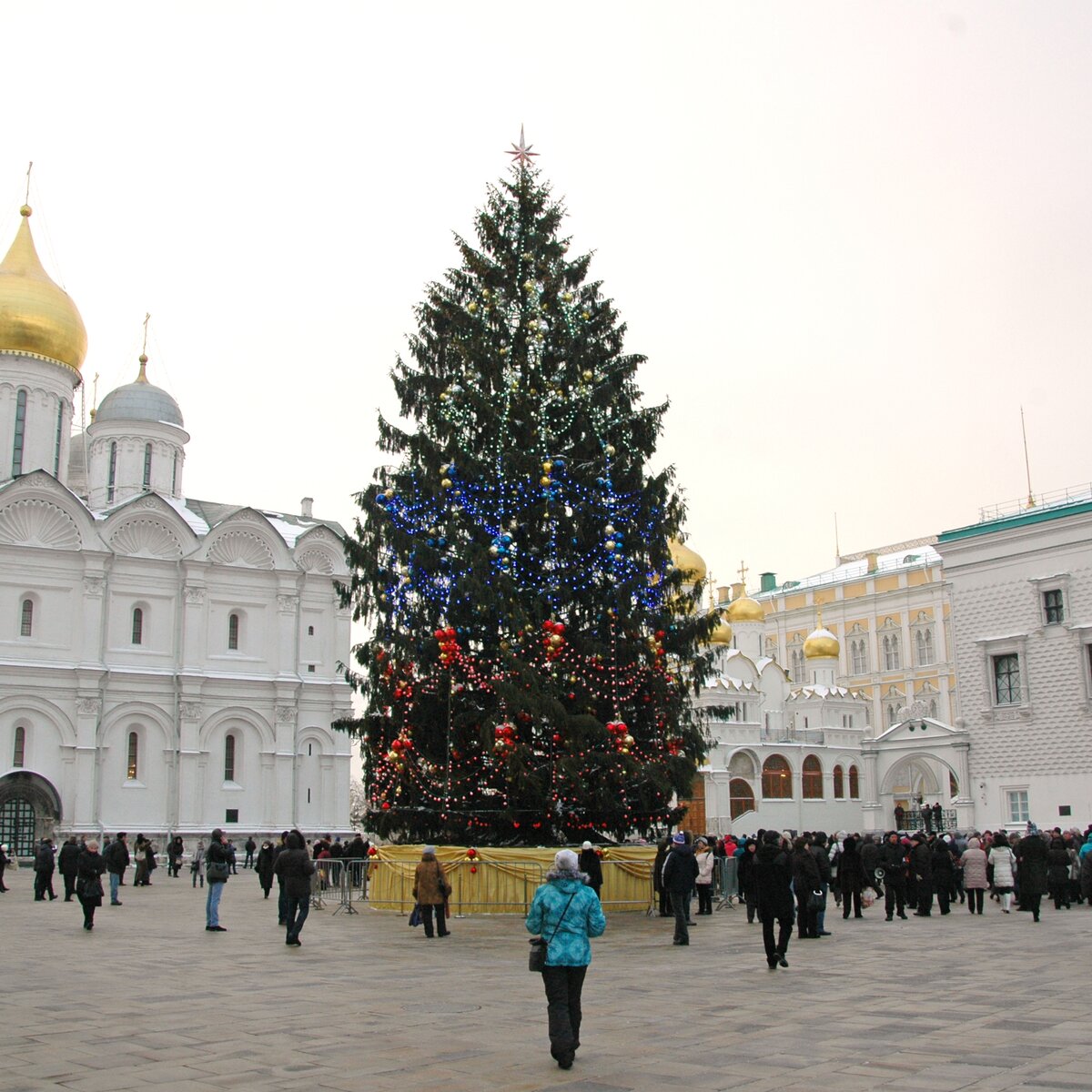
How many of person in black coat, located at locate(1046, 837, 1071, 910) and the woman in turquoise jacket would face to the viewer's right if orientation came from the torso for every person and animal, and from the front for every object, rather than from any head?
0

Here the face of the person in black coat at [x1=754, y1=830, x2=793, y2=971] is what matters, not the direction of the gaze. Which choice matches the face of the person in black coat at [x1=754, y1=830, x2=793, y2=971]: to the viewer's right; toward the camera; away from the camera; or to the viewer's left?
away from the camera

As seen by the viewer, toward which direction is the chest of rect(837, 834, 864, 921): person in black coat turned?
away from the camera

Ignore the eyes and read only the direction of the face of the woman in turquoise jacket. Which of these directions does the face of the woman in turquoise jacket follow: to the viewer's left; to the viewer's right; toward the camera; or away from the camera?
away from the camera

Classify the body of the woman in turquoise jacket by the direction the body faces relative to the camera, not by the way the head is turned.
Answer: away from the camera
